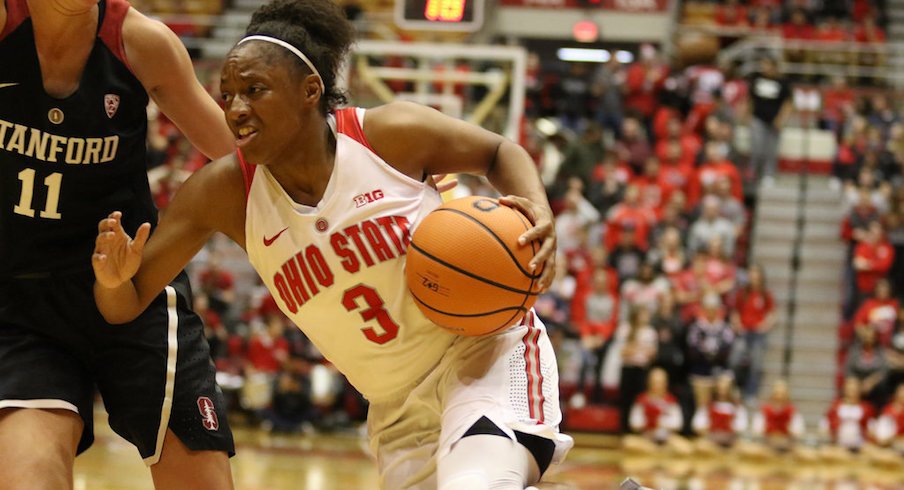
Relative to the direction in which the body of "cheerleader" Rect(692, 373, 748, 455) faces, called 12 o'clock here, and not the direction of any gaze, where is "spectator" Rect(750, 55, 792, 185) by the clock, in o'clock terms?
"spectator" Rect(750, 55, 792, 185) is roughly at 6 o'clock from "cheerleader" Rect(692, 373, 748, 455).

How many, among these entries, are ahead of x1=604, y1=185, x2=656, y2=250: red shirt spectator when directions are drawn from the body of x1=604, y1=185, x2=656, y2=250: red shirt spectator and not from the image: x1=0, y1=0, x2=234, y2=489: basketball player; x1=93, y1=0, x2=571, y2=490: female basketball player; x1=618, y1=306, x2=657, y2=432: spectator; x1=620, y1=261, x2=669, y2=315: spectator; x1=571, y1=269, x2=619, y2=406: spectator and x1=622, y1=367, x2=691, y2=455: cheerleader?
6

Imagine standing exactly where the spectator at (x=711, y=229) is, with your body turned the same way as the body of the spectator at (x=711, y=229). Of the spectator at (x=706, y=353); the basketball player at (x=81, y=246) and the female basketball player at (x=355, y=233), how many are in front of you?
3

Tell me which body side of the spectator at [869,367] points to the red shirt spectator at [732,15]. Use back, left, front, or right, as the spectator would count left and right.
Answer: back

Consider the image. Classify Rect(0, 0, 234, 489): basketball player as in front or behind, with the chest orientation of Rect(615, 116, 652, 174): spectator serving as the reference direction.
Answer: in front

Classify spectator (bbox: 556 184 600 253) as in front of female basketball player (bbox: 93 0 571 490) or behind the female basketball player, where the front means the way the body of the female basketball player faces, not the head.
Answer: behind

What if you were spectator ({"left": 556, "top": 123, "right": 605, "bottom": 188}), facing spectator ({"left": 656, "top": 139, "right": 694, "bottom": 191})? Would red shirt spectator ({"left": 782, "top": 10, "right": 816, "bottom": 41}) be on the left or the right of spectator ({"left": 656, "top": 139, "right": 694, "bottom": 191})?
left

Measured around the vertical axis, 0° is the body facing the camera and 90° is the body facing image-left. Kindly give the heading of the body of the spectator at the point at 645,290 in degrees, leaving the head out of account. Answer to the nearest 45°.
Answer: approximately 0°

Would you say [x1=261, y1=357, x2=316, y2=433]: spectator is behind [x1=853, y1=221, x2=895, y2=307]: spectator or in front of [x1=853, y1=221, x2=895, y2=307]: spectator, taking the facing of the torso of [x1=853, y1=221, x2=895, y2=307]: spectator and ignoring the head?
in front

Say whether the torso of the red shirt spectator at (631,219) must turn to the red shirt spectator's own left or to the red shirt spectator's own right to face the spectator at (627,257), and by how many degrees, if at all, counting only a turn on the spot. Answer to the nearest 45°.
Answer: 0° — they already face them

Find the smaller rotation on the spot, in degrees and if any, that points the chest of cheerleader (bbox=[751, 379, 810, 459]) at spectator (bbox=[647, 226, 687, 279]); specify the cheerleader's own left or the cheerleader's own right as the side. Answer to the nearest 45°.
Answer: approximately 135° to the cheerleader's own right

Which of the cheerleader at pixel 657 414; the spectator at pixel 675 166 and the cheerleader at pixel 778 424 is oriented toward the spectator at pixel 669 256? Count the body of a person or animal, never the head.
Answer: the spectator at pixel 675 166

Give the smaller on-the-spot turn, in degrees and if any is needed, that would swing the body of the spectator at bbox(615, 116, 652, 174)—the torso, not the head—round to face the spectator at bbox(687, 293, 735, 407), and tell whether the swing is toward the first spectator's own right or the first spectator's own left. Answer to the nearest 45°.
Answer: approximately 45° to the first spectator's own left
